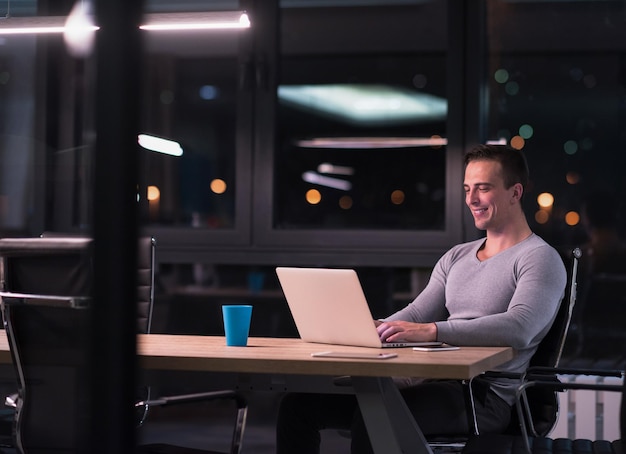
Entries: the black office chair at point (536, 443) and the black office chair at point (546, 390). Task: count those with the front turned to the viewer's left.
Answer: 2

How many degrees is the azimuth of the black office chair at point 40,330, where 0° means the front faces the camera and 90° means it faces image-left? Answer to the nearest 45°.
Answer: approximately 225°

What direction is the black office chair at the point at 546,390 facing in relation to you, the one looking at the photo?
facing to the left of the viewer

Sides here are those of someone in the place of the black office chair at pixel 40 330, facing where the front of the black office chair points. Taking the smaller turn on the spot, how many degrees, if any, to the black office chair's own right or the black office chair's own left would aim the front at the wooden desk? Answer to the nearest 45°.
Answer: approximately 45° to the black office chair's own right

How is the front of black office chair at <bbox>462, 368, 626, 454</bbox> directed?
to the viewer's left

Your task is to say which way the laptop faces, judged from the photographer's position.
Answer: facing away from the viewer and to the right of the viewer

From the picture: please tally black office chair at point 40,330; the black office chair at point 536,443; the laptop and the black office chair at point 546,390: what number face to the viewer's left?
2

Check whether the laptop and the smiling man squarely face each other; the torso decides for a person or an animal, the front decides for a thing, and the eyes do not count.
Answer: yes

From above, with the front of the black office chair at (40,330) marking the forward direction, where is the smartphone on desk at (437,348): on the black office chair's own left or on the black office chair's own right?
on the black office chair's own right

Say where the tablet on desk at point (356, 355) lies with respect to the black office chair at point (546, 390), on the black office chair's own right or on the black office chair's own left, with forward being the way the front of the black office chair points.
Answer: on the black office chair's own left
